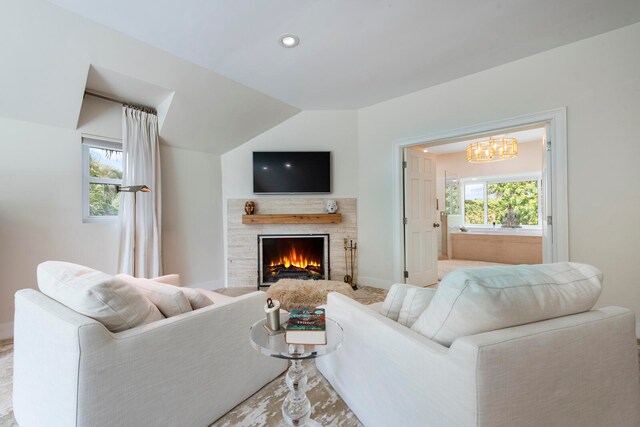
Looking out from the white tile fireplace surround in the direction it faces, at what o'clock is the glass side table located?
The glass side table is roughly at 12 o'clock from the white tile fireplace surround.

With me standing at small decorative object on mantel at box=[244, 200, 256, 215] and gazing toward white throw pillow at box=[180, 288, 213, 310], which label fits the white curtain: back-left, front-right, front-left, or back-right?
front-right

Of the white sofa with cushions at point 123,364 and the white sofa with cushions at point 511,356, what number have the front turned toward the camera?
0

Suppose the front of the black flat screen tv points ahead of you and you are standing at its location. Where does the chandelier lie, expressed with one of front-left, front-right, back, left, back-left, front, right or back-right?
left

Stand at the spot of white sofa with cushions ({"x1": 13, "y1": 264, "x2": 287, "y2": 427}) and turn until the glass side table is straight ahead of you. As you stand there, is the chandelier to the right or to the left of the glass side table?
left

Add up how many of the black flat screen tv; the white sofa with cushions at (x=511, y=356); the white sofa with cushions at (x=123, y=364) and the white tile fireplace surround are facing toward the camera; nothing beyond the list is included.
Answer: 2

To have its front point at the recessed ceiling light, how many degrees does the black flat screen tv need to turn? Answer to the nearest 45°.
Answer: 0° — it already faces it

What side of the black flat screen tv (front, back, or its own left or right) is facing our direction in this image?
front

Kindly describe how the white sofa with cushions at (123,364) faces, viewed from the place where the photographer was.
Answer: facing away from the viewer and to the right of the viewer

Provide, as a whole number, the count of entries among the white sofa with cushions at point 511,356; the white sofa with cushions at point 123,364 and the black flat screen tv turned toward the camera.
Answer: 1

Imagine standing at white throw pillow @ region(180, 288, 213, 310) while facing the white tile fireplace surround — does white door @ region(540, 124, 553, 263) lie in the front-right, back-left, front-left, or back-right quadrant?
front-right

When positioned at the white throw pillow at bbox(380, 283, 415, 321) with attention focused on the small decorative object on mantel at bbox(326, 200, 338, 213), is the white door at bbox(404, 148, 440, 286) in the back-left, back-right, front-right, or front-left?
front-right

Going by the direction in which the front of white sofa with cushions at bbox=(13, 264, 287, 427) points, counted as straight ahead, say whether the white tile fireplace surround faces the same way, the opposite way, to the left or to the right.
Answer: the opposite way

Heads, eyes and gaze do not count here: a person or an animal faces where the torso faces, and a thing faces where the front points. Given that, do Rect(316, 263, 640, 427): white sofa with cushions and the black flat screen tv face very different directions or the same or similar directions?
very different directions

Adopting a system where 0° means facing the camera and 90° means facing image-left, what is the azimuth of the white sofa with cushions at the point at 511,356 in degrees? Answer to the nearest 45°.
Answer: approximately 135°

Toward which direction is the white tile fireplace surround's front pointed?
toward the camera
